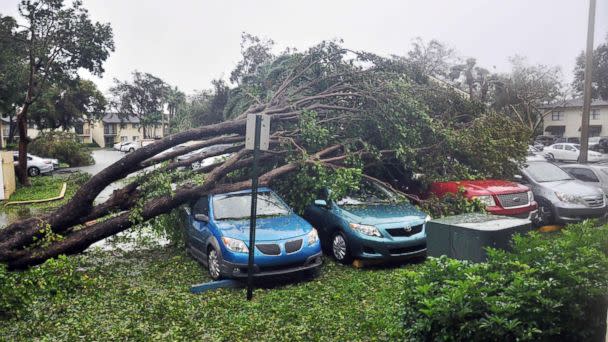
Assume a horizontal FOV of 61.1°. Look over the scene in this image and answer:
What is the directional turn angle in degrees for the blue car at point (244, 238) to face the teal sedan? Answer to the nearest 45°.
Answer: approximately 45° to its left

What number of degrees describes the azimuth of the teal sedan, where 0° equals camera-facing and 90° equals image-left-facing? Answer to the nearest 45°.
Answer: approximately 315°

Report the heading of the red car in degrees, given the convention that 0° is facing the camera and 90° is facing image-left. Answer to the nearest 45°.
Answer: approximately 315°

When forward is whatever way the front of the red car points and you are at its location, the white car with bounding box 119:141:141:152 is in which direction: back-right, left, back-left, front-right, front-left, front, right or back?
back-right

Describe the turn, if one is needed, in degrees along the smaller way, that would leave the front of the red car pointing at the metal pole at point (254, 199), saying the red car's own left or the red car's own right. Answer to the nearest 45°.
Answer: approximately 90° to the red car's own right

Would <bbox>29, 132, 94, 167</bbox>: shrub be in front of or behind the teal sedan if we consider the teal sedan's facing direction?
behind

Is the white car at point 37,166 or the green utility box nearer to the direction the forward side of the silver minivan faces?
the green utility box
